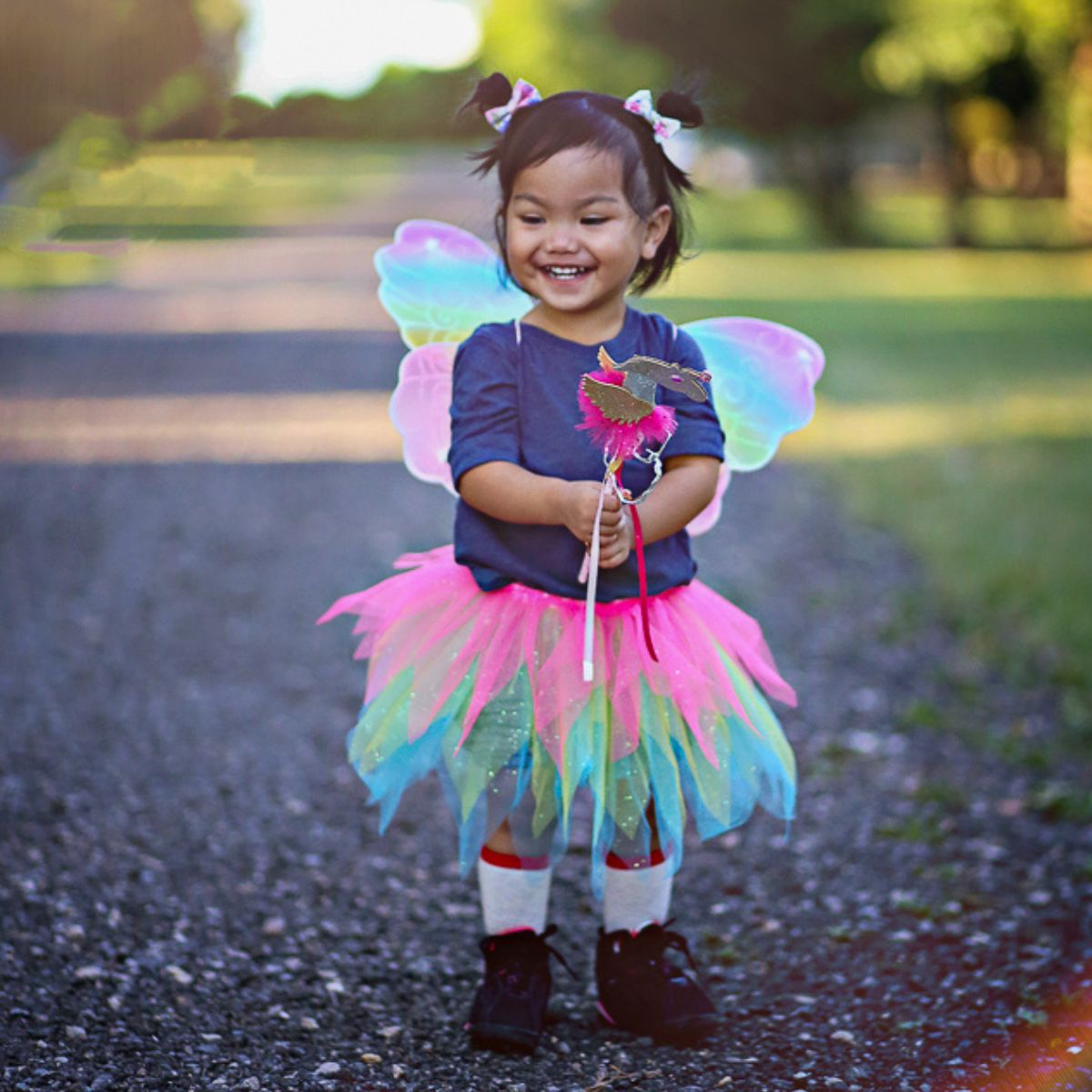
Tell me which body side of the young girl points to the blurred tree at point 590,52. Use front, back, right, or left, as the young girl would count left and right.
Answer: back

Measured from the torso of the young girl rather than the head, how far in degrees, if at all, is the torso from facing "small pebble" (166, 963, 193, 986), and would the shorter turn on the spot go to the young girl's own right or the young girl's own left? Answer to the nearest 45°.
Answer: approximately 90° to the young girl's own right

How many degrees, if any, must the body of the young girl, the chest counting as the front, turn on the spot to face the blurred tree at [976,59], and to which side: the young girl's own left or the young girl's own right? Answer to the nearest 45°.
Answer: approximately 180°

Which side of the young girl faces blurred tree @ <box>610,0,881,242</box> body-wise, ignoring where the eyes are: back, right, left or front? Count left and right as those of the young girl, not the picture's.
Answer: back

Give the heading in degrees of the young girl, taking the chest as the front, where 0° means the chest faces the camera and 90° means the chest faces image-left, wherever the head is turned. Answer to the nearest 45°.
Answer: approximately 0°
